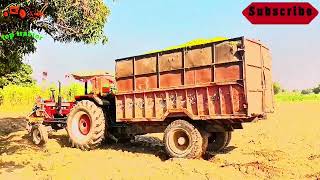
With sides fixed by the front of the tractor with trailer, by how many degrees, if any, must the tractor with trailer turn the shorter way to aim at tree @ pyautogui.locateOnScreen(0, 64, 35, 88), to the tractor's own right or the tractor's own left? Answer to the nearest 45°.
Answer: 0° — it already faces it

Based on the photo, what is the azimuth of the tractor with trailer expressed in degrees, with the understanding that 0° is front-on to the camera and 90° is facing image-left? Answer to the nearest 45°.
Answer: approximately 135°
